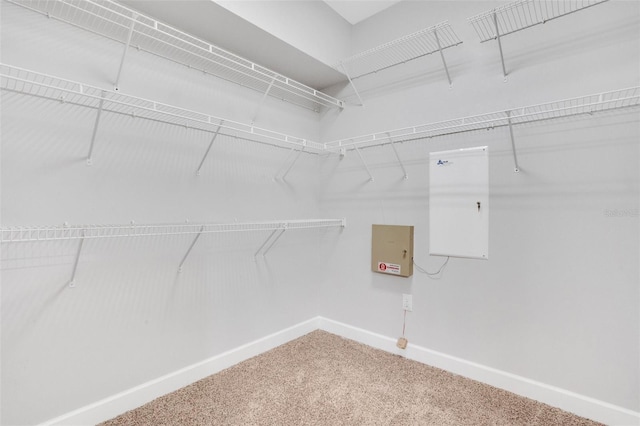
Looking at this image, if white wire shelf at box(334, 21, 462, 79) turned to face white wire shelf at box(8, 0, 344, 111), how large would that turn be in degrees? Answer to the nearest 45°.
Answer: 0° — it already faces it

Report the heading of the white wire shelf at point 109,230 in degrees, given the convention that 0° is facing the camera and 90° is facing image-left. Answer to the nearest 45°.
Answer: approximately 315°

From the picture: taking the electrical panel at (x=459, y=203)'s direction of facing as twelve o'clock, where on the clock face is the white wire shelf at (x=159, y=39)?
The white wire shelf is roughly at 12 o'clock from the electrical panel.

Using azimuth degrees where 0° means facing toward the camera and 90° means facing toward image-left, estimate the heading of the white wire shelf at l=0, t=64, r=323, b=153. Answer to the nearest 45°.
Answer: approximately 315°
